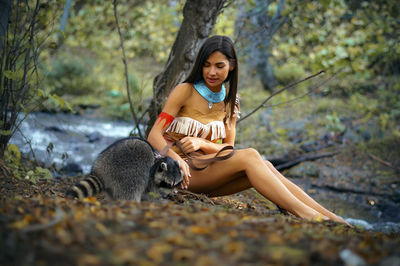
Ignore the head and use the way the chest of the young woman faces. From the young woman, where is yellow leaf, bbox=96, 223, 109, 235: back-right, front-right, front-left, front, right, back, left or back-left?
front-right

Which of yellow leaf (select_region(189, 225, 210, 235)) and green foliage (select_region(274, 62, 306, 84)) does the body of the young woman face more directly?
the yellow leaf

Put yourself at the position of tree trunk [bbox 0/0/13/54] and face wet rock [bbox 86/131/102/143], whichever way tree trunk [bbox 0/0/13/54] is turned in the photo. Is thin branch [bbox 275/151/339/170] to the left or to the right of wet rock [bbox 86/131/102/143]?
right

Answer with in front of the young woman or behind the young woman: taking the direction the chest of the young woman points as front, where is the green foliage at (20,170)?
behind

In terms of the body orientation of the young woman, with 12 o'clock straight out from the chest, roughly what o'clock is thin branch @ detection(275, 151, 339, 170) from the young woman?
The thin branch is roughly at 8 o'clock from the young woman.

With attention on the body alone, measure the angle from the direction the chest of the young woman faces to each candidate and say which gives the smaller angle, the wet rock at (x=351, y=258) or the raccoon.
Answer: the wet rock

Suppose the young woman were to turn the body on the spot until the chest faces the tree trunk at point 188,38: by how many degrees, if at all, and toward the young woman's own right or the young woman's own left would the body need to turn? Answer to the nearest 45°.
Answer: approximately 135° to the young woman's own left

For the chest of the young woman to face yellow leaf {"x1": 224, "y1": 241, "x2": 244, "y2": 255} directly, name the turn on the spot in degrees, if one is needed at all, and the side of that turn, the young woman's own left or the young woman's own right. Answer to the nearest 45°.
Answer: approximately 45° to the young woman's own right

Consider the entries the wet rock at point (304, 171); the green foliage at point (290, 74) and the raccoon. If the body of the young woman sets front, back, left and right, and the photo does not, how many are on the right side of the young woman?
1

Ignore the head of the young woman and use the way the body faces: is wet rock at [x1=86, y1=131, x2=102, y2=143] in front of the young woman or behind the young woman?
behind

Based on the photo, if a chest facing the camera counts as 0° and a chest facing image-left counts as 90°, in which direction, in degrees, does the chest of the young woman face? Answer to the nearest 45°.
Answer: approximately 315°

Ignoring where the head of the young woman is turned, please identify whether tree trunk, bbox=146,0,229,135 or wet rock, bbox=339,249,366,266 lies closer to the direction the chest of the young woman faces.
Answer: the wet rock

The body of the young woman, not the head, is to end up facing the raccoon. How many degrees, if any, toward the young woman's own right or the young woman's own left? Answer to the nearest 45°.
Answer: approximately 90° to the young woman's own right
